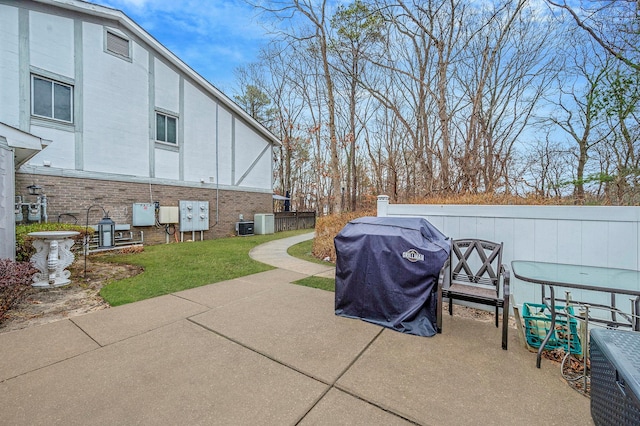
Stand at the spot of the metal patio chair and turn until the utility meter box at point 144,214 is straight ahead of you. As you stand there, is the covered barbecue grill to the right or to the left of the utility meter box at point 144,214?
left

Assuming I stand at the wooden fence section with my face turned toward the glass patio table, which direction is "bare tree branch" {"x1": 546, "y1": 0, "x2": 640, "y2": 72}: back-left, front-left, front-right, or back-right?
front-left

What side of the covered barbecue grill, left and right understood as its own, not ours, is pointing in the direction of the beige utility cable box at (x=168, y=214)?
right

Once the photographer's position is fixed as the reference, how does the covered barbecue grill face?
facing the viewer and to the left of the viewer

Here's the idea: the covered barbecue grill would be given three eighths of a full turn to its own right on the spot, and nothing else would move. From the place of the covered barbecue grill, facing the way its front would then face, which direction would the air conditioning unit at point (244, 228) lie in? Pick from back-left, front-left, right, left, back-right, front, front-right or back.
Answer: front-left

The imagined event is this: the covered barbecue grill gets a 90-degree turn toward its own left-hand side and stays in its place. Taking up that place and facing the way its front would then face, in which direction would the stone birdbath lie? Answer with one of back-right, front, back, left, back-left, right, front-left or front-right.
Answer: back-right

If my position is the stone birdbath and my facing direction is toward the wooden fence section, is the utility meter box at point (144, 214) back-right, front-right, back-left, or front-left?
front-left

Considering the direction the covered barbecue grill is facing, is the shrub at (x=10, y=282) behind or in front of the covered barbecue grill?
in front

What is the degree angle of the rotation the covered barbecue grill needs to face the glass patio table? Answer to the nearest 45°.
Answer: approximately 135° to its left

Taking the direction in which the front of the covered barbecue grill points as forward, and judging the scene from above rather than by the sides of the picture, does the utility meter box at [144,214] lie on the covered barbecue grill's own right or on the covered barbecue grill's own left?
on the covered barbecue grill's own right

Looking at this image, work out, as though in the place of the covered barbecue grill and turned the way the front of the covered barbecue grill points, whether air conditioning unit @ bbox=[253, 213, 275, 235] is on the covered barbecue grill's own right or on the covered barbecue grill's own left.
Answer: on the covered barbecue grill's own right

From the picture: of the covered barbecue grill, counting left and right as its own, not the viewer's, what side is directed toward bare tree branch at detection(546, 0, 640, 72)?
back

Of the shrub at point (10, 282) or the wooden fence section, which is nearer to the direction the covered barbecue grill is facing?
the shrub
